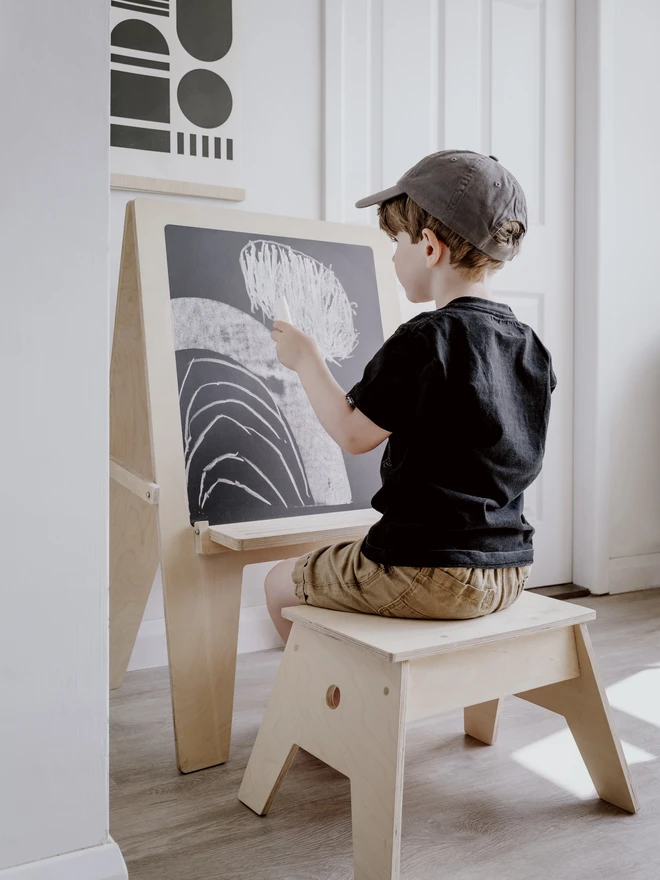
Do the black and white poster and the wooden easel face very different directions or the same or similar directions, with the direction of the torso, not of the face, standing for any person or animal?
same or similar directions

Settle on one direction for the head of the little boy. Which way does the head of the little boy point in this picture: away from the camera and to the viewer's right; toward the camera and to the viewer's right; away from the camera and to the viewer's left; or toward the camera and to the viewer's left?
away from the camera and to the viewer's left

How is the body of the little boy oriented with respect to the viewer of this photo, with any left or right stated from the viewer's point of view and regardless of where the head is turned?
facing away from the viewer and to the left of the viewer

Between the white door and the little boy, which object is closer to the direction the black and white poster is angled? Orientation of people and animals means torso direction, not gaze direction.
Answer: the little boy

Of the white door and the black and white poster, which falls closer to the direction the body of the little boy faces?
the black and white poster

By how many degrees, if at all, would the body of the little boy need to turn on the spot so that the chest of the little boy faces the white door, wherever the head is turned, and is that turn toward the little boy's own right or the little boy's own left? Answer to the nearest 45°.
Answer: approximately 45° to the little boy's own right

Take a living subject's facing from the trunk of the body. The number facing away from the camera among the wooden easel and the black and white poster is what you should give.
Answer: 0

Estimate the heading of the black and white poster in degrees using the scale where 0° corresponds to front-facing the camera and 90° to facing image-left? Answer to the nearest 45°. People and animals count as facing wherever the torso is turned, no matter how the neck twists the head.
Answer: approximately 315°

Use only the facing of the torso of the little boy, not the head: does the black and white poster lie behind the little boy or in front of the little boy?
in front

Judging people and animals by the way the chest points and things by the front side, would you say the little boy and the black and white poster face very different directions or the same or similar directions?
very different directions

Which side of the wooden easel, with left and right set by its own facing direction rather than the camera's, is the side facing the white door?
left
